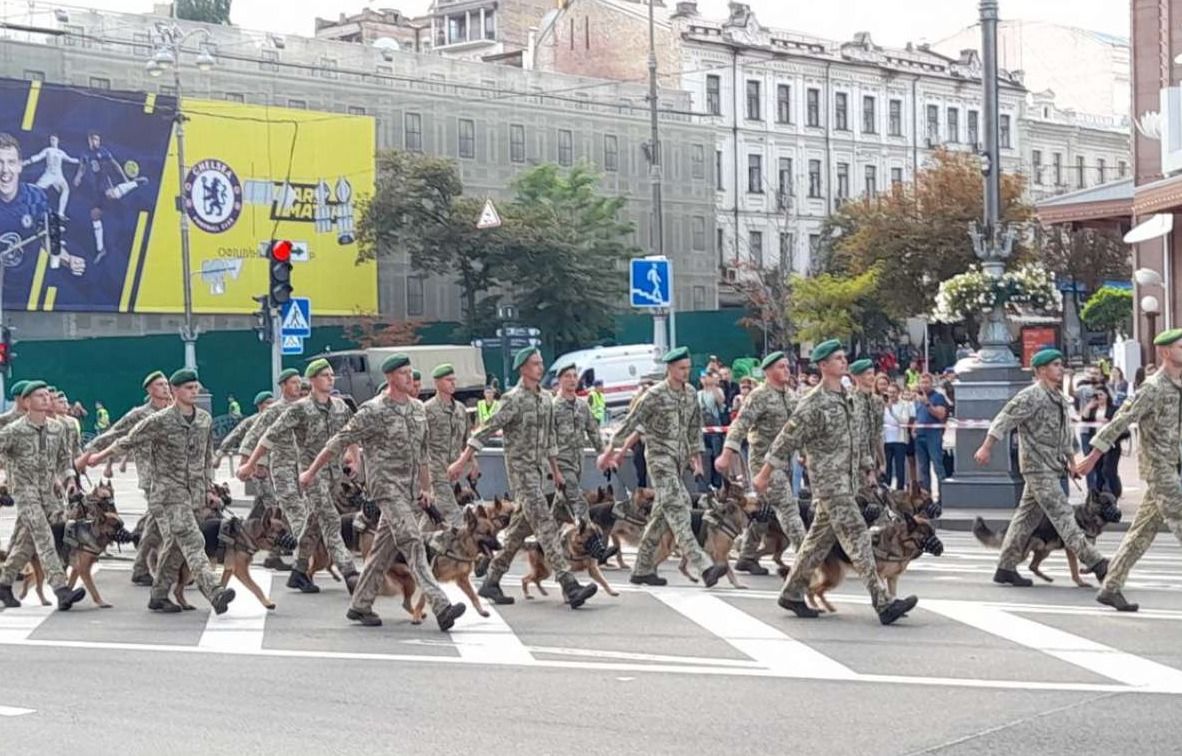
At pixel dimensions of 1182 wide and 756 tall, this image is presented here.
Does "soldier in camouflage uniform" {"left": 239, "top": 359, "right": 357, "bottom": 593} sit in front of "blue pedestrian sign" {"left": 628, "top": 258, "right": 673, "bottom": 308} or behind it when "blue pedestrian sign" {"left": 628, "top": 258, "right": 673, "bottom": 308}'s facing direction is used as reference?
in front

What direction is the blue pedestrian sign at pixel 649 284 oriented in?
toward the camera

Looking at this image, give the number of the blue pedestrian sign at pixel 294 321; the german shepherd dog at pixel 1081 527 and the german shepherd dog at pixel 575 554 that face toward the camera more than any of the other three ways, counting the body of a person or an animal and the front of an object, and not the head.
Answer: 1

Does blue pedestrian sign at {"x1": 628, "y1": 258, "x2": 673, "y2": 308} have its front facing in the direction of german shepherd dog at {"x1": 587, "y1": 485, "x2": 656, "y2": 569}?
yes
